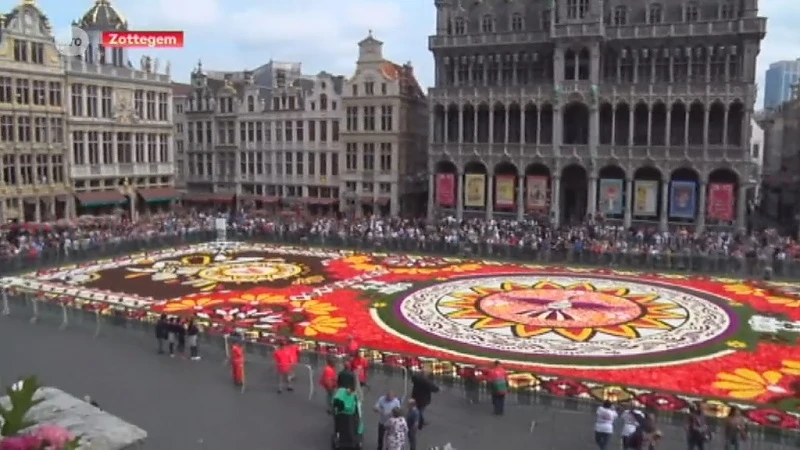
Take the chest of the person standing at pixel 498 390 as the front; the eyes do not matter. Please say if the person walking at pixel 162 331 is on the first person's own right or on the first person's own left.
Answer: on the first person's own left

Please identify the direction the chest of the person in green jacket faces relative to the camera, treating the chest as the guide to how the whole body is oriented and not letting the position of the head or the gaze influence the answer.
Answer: away from the camera

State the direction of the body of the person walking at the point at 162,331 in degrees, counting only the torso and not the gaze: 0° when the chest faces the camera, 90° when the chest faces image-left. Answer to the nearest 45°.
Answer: approximately 180°

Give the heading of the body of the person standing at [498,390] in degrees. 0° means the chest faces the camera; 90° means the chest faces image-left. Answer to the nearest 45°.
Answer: approximately 180°

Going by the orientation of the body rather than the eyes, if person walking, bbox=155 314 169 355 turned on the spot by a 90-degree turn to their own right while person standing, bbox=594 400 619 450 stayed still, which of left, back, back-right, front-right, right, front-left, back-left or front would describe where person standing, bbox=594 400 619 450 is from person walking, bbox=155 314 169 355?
front-right

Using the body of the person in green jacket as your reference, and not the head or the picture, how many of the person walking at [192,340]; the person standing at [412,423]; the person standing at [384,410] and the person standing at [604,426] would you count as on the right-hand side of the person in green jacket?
3

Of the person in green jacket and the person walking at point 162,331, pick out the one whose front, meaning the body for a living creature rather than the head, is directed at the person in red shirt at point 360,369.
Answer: the person in green jacket

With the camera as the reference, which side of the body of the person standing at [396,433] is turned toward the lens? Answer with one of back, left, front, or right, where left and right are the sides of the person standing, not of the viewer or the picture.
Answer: back

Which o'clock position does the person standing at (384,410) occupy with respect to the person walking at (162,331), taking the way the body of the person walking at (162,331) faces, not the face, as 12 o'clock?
the person standing at (384,410) is roughly at 5 o'clock from the person walking at (162,331).
